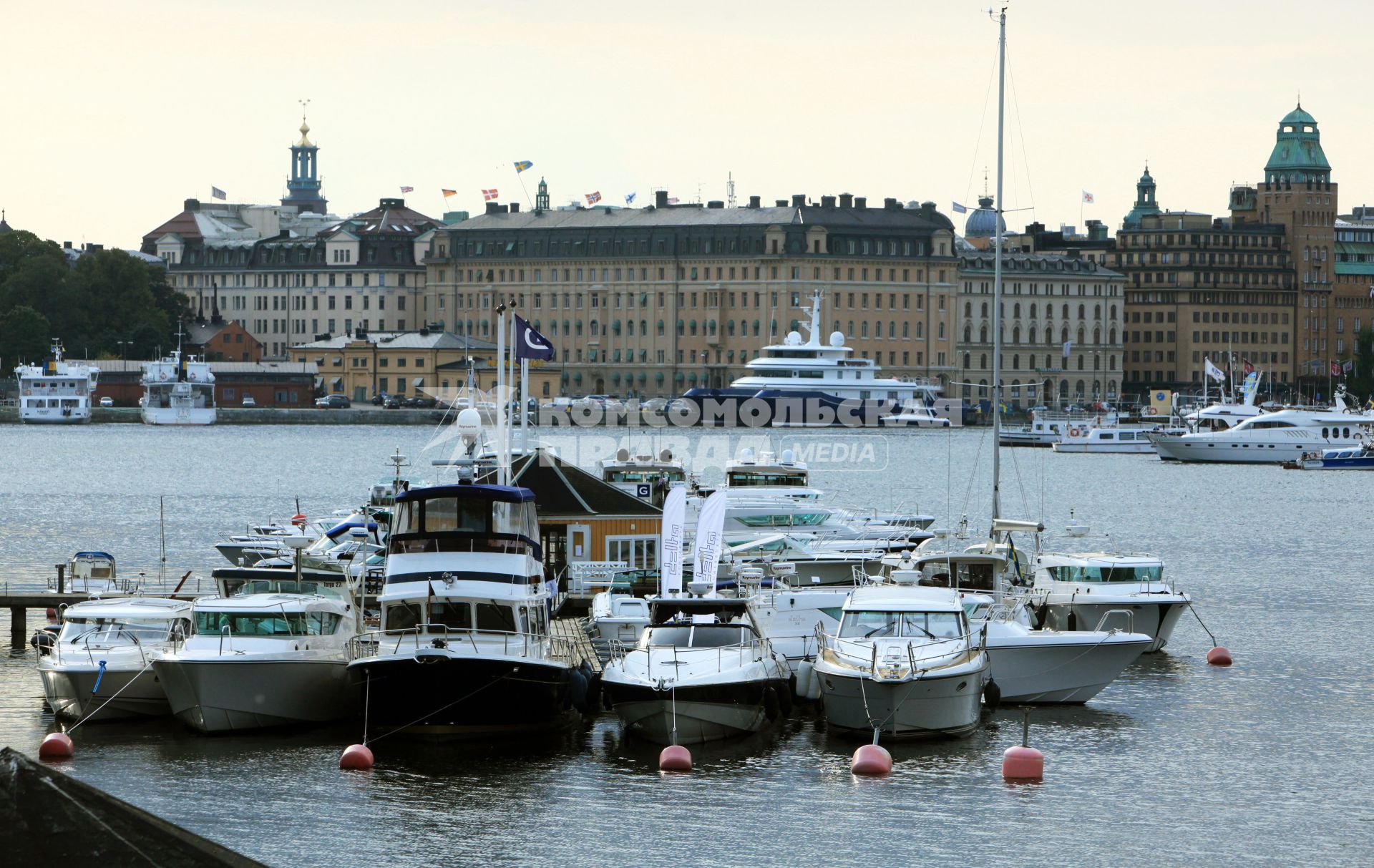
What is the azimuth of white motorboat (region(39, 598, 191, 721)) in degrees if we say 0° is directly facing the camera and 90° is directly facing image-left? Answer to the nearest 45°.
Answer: approximately 45°

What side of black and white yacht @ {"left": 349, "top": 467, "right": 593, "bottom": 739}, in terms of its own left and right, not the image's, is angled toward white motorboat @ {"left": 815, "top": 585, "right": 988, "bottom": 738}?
left

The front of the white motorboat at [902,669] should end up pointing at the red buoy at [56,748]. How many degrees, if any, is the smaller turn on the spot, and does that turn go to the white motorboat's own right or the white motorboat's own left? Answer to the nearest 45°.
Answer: approximately 90° to the white motorboat's own right

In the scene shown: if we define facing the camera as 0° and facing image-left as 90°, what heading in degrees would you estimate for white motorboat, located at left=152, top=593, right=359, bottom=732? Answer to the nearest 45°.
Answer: approximately 45°

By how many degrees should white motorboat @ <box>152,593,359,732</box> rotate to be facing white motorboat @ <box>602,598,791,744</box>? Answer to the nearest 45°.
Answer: approximately 135° to its left

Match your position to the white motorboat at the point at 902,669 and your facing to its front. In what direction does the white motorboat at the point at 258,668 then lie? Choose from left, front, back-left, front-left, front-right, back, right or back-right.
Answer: right

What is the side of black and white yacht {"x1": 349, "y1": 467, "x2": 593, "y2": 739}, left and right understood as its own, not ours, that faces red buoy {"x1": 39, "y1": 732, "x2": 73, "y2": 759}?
right

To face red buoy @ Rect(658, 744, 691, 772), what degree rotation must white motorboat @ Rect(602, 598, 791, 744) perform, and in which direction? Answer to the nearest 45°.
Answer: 0° — it already faces it

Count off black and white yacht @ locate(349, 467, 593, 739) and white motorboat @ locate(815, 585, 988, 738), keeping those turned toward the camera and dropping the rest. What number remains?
2

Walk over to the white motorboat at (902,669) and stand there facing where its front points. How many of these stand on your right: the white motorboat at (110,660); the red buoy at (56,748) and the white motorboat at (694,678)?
3
